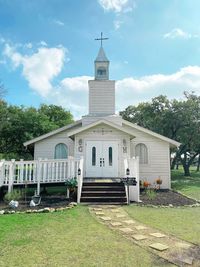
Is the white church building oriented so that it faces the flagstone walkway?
yes

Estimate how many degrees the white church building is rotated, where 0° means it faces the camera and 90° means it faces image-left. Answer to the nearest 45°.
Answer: approximately 0°

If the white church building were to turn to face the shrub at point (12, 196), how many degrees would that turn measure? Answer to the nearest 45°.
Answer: approximately 45° to its right
